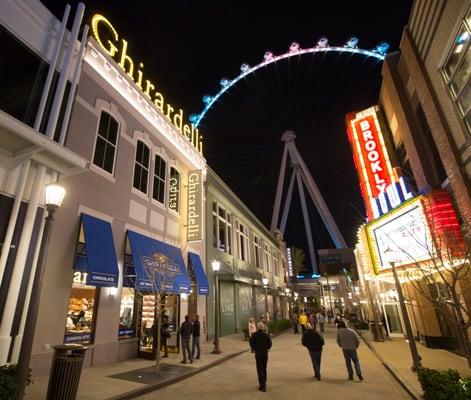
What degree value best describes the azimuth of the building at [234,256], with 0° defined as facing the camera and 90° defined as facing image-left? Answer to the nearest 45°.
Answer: approximately 315°

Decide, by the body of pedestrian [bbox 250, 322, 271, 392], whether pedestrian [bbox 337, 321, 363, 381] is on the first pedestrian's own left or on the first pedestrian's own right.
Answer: on the first pedestrian's own right

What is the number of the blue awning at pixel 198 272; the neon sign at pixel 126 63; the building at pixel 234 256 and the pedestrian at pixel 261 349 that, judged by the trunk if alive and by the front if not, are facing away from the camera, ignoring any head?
1

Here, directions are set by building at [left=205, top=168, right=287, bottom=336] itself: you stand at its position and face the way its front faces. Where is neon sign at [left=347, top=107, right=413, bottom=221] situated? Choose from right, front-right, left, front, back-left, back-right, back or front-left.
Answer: front

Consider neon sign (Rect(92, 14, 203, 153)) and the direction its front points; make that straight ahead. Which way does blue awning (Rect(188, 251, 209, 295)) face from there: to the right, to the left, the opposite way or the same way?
the same way

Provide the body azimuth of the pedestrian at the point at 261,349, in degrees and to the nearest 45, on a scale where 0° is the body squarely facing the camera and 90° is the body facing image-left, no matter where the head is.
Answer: approximately 180°

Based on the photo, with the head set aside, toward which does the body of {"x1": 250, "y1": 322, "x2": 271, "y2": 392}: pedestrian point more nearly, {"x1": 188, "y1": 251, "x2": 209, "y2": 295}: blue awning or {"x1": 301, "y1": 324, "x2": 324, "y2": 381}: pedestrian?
the blue awning

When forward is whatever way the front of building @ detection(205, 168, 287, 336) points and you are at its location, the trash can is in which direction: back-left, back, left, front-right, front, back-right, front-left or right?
front-right

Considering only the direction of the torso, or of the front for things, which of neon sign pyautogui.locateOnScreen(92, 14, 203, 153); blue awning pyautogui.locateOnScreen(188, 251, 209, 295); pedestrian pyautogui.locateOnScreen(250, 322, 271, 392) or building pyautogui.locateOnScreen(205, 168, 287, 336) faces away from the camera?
the pedestrian

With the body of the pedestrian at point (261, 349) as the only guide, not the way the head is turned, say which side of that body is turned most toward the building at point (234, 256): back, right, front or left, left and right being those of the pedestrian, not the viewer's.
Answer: front

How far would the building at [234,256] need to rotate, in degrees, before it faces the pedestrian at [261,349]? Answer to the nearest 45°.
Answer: approximately 45° to its right

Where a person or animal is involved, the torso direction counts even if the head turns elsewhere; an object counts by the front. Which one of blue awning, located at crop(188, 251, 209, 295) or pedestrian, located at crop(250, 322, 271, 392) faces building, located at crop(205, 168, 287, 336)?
the pedestrian

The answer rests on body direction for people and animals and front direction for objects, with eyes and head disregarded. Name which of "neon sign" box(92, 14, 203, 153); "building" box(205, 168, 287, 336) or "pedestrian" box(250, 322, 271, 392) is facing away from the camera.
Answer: the pedestrian

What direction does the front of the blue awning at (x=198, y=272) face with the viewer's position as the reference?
facing the viewer and to the right of the viewer

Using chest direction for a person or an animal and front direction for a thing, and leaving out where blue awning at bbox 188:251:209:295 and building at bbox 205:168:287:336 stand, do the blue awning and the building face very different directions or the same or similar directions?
same or similar directions

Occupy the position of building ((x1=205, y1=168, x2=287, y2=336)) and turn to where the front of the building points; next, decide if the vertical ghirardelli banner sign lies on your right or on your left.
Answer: on your right
